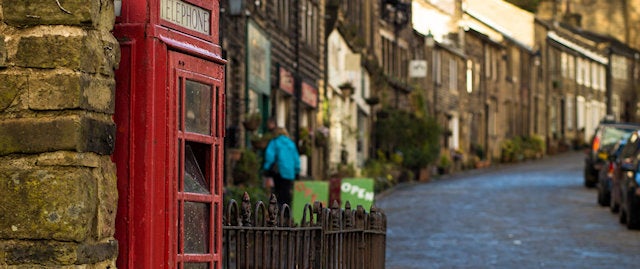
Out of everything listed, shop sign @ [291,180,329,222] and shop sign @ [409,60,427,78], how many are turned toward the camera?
2

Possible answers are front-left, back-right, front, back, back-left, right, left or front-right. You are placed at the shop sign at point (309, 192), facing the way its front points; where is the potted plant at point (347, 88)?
back

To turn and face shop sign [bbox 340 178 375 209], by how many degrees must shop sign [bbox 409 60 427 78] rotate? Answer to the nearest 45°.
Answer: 0° — it already faces it

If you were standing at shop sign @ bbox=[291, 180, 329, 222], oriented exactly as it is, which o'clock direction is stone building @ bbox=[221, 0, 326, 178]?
The stone building is roughly at 6 o'clock from the shop sign.

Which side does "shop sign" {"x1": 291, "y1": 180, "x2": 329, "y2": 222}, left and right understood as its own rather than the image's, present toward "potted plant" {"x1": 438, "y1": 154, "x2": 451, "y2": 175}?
back

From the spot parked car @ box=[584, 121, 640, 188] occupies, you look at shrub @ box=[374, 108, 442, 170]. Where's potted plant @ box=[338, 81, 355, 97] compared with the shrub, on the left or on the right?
left

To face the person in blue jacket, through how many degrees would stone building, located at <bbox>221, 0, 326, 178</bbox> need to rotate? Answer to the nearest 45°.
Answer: approximately 45° to its right

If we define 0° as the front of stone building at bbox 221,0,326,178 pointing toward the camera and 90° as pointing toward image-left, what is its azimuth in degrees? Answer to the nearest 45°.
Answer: approximately 315°

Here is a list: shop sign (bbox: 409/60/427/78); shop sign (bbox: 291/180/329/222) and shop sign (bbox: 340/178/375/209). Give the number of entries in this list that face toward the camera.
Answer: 3

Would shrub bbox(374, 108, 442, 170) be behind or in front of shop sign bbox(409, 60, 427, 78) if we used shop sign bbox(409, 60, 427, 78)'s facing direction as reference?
in front

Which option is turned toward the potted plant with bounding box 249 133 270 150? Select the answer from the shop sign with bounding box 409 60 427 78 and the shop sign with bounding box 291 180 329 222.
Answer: the shop sign with bounding box 409 60 427 78

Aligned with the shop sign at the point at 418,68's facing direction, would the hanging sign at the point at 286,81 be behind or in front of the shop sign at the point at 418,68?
in front

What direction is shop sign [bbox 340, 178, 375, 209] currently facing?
toward the camera

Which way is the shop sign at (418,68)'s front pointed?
toward the camera

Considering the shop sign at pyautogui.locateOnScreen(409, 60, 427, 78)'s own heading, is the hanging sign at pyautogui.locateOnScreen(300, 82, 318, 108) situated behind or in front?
in front

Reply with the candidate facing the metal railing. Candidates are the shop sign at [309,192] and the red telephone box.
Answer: the shop sign
